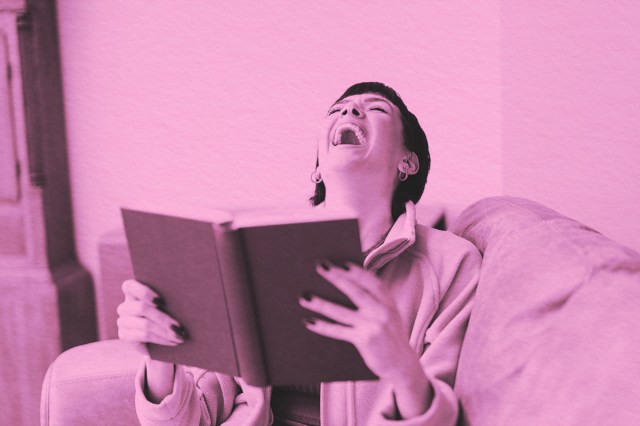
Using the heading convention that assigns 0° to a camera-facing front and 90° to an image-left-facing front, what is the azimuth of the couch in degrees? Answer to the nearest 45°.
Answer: approximately 45°

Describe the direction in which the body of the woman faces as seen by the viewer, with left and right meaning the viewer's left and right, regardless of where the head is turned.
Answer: facing the viewer and to the left of the viewer
